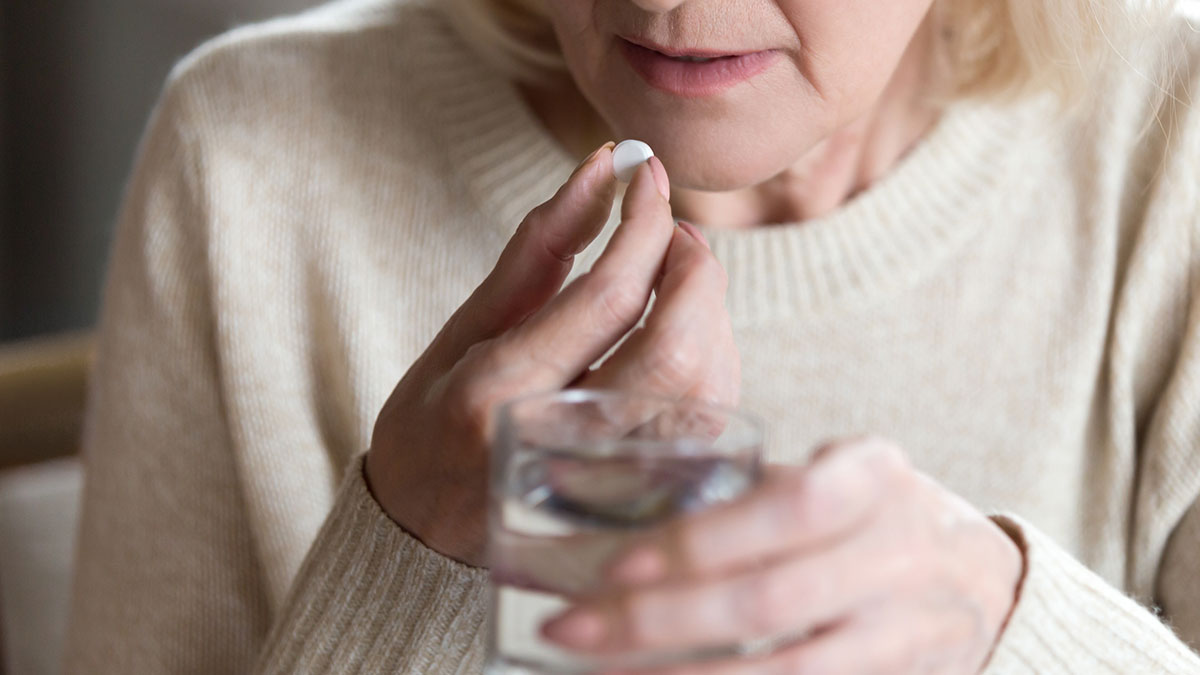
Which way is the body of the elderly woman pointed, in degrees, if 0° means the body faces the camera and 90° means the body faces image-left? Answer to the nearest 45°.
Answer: approximately 0°
